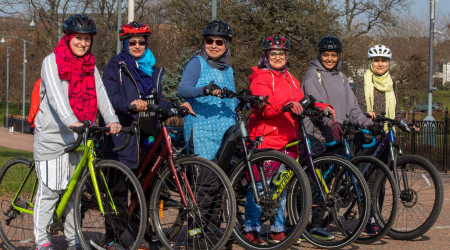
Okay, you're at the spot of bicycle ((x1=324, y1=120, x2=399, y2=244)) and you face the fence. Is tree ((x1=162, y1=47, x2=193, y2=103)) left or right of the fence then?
left

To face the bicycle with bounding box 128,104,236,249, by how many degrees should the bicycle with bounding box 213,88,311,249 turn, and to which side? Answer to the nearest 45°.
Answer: approximately 135° to its right

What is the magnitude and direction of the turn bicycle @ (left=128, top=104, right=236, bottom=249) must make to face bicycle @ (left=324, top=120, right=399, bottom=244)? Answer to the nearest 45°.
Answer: approximately 45° to its left

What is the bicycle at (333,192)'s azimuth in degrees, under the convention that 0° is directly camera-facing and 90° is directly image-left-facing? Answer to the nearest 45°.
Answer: approximately 315°
